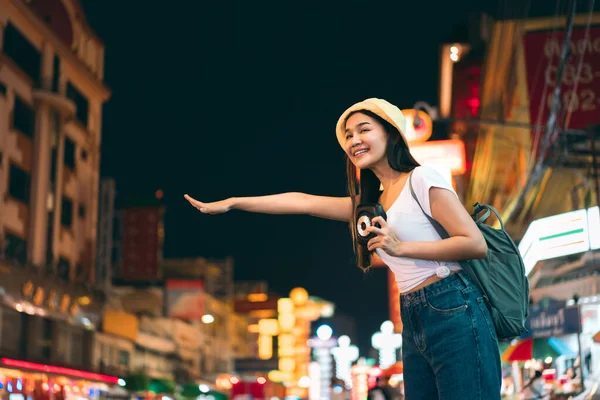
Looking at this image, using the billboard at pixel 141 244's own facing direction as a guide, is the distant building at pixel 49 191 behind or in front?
in front

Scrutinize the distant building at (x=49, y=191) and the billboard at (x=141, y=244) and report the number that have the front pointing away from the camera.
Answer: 0

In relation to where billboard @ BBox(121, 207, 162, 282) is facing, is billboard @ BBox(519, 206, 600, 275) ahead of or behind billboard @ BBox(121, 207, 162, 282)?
ahead

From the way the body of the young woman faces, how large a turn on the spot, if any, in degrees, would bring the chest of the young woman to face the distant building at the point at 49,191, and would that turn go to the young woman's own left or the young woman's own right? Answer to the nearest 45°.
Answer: approximately 135° to the young woman's own right

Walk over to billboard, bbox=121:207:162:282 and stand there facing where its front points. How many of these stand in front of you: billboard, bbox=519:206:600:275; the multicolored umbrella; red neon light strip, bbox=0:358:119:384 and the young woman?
4

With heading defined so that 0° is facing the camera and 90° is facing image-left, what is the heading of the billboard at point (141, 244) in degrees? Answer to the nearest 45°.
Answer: approximately 0°

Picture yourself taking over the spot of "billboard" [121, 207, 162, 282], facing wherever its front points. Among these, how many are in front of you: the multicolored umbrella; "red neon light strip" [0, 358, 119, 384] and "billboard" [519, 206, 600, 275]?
3

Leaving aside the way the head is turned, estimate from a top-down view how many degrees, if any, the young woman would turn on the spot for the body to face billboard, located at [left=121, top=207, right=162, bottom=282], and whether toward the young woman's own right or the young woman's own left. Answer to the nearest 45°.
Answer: approximately 135° to the young woman's own right

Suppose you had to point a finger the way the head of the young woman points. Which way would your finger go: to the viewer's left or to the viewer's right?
to the viewer's left

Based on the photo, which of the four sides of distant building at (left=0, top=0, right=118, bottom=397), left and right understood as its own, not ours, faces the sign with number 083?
front

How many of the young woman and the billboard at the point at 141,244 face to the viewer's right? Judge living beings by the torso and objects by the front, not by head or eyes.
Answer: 0

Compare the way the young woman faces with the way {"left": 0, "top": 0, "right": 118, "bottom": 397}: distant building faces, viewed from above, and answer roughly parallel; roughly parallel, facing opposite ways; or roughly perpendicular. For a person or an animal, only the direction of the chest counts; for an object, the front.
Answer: roughly perpendicular
